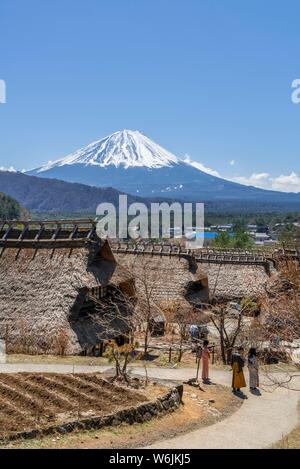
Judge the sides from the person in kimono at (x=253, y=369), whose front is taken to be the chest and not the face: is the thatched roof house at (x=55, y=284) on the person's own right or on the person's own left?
on the person's own left

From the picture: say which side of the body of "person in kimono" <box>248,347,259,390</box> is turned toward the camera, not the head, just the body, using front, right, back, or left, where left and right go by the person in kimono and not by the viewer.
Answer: back

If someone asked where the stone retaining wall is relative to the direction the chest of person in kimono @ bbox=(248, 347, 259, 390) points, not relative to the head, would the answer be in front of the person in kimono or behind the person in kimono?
behind

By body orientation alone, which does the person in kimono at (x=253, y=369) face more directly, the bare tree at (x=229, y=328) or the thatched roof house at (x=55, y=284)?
the bare tree
